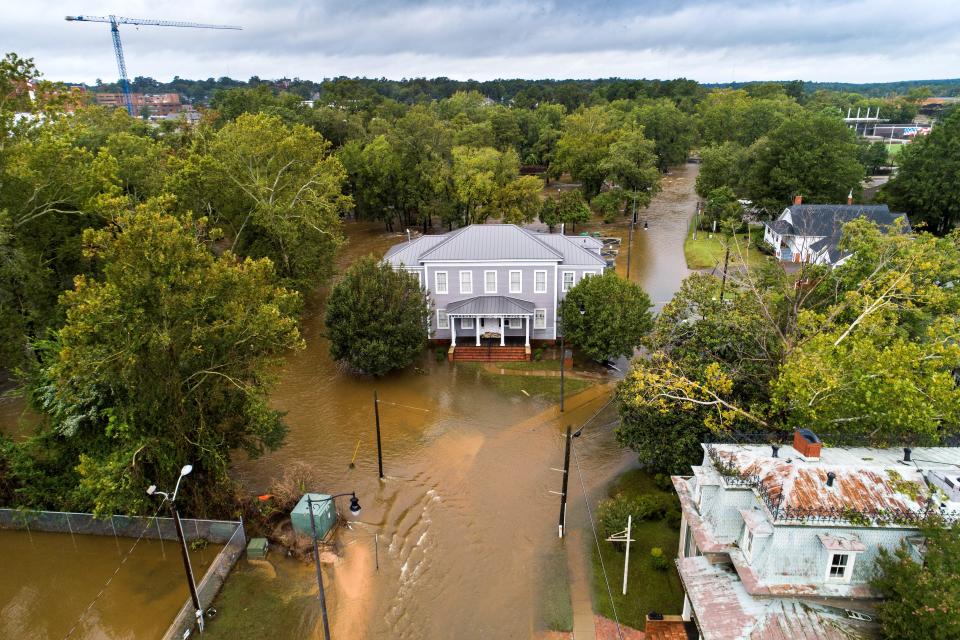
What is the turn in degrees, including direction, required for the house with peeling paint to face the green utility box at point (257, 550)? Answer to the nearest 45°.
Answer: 0° — it already faces it

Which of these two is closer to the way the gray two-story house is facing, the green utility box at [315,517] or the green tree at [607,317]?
the green utility box

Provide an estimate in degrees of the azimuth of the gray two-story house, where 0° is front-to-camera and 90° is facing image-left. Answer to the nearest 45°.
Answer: approximately 0°

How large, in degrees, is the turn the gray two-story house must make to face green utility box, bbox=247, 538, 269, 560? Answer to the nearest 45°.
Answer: approximately 45° to its right

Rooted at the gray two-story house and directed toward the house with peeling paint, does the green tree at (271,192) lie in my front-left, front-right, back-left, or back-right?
back-right

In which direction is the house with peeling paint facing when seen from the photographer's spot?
facing to the left of the viewer

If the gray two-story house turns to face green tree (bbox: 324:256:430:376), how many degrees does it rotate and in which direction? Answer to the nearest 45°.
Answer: approximately 45° to its right

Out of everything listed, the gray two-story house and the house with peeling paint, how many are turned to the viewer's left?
1

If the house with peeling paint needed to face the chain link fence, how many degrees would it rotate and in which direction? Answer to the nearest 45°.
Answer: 0° — it already faces it

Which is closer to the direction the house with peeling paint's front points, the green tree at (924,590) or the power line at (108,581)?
the power line
